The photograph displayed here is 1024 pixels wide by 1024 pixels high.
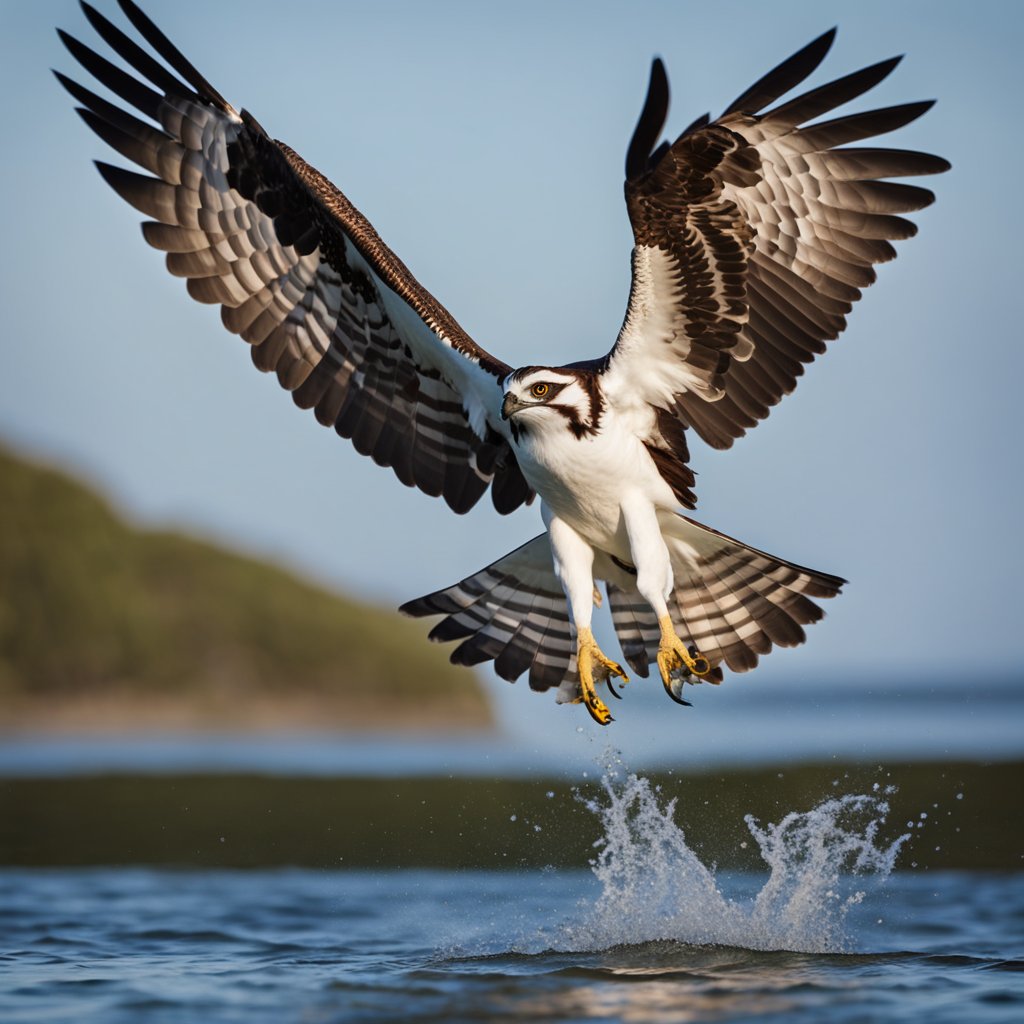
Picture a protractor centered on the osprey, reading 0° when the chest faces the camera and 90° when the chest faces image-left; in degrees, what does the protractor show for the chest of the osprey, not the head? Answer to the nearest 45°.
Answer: approximately 45°
